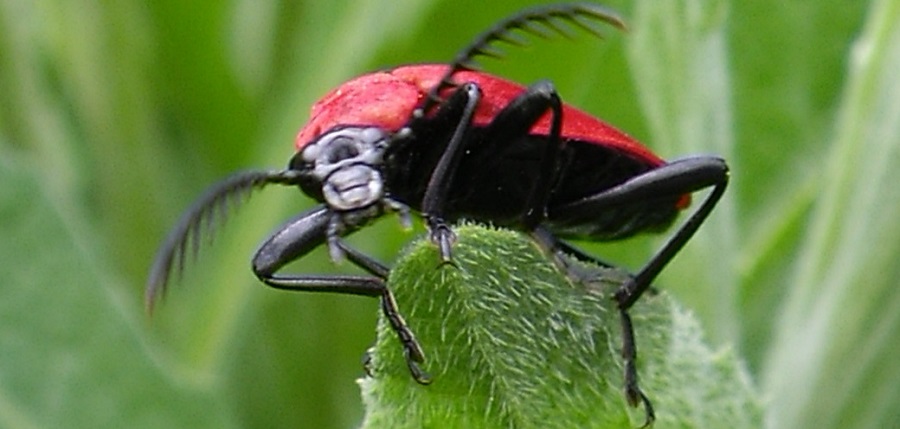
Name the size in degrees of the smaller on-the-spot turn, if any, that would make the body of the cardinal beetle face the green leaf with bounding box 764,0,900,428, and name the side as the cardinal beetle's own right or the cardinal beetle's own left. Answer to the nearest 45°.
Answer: approximately 135° to the cardinal beetle's own left

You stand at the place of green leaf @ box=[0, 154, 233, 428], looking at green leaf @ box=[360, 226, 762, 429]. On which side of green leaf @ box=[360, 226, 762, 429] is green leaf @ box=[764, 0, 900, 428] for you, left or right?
left

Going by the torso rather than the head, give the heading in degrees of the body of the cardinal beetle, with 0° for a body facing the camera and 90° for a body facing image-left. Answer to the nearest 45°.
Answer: approximately 45°
